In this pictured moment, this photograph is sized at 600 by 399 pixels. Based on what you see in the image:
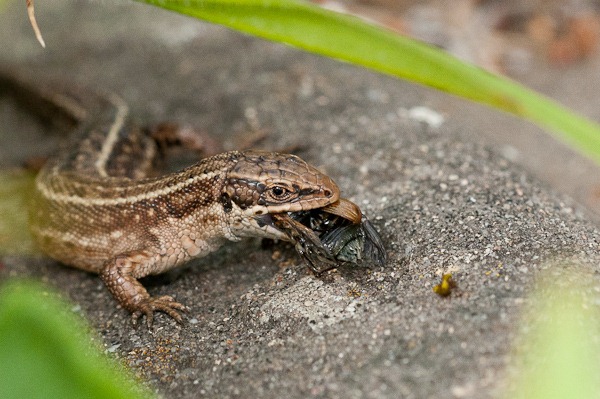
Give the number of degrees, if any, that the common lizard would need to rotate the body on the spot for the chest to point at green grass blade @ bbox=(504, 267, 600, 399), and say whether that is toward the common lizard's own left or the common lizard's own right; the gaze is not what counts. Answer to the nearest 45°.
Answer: approximately 45° to the common lizard's own right

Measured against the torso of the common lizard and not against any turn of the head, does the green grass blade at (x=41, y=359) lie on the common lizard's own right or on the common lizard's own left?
on the common lizard's own right

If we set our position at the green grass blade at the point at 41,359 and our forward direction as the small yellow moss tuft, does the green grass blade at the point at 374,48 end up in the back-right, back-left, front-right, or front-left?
front-left

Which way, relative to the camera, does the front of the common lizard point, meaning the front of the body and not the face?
to the viewer's right

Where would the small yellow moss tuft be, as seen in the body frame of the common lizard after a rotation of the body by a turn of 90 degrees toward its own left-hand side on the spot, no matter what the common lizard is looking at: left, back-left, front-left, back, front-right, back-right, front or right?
back-right

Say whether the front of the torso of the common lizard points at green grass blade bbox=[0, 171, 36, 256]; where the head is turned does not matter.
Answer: no
